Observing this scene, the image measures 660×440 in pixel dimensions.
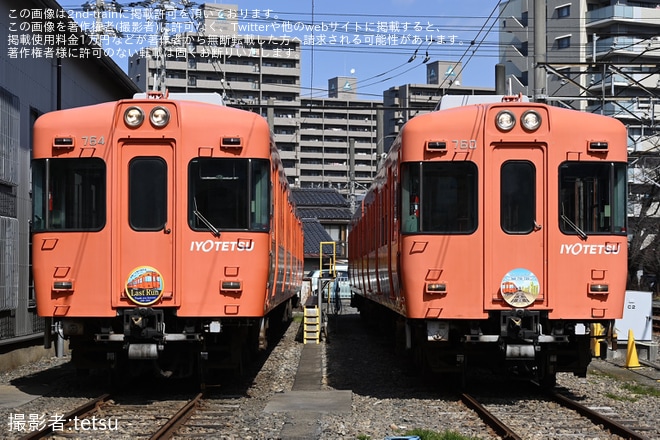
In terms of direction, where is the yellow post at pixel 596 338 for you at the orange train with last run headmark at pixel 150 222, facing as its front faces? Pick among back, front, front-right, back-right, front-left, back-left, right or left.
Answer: left

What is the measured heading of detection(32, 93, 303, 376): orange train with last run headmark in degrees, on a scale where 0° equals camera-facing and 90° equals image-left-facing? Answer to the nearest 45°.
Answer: approximately 0°

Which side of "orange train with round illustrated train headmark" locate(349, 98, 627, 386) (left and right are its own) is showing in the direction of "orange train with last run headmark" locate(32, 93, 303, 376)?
right

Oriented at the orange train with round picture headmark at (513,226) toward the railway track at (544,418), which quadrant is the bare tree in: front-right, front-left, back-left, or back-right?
back-left

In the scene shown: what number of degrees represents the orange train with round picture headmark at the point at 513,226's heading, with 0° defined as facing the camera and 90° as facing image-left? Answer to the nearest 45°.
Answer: approximately 0°

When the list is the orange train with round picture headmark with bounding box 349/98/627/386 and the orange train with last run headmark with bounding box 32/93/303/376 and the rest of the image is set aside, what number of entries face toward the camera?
2
